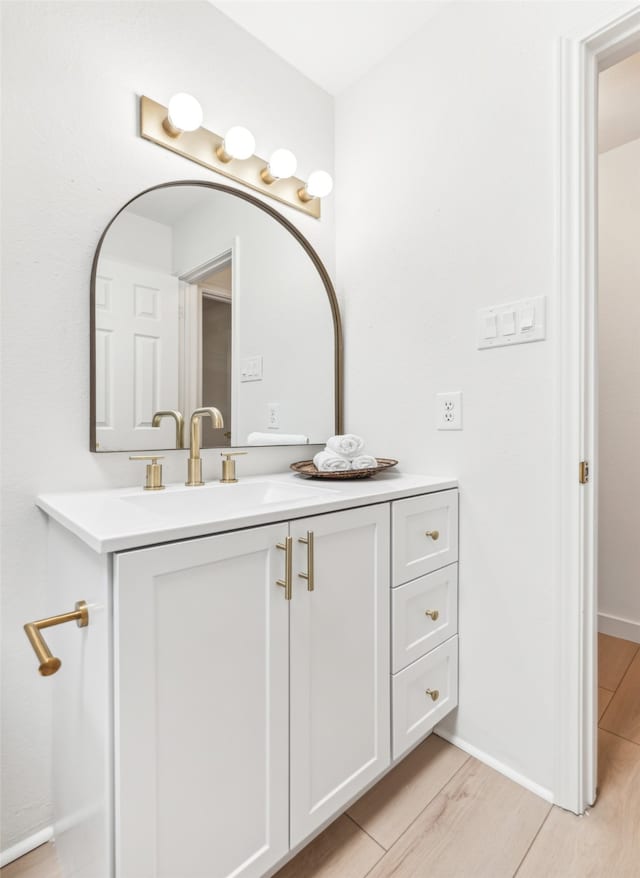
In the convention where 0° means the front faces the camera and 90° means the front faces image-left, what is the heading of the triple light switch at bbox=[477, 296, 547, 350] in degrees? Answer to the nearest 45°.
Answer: approximately 45°

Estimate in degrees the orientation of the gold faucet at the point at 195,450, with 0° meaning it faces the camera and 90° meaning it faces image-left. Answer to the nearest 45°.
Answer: approximately 315°
